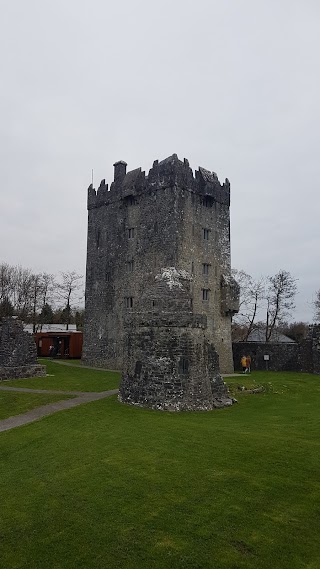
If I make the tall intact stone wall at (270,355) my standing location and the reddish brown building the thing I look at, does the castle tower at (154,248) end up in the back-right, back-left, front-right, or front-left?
front-left

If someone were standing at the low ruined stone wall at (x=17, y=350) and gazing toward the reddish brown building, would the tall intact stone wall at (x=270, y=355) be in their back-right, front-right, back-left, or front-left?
front-right

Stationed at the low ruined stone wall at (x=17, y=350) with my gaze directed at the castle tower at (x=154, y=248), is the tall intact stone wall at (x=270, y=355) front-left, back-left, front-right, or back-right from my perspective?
front-right

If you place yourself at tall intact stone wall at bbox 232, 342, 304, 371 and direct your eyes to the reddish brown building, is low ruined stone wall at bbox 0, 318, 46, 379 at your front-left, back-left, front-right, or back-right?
front-left

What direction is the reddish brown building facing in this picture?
toward the camera

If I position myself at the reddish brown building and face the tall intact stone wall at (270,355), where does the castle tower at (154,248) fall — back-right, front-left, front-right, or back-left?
front-right

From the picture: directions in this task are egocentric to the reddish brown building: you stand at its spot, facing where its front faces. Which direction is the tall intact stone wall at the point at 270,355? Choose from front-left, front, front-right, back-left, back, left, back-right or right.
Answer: front-left

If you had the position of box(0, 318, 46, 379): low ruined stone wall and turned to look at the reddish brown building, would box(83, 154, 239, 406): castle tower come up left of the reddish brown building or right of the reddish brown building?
right

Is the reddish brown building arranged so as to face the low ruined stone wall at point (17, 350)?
yes

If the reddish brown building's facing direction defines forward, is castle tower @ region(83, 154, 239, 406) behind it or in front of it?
in front
